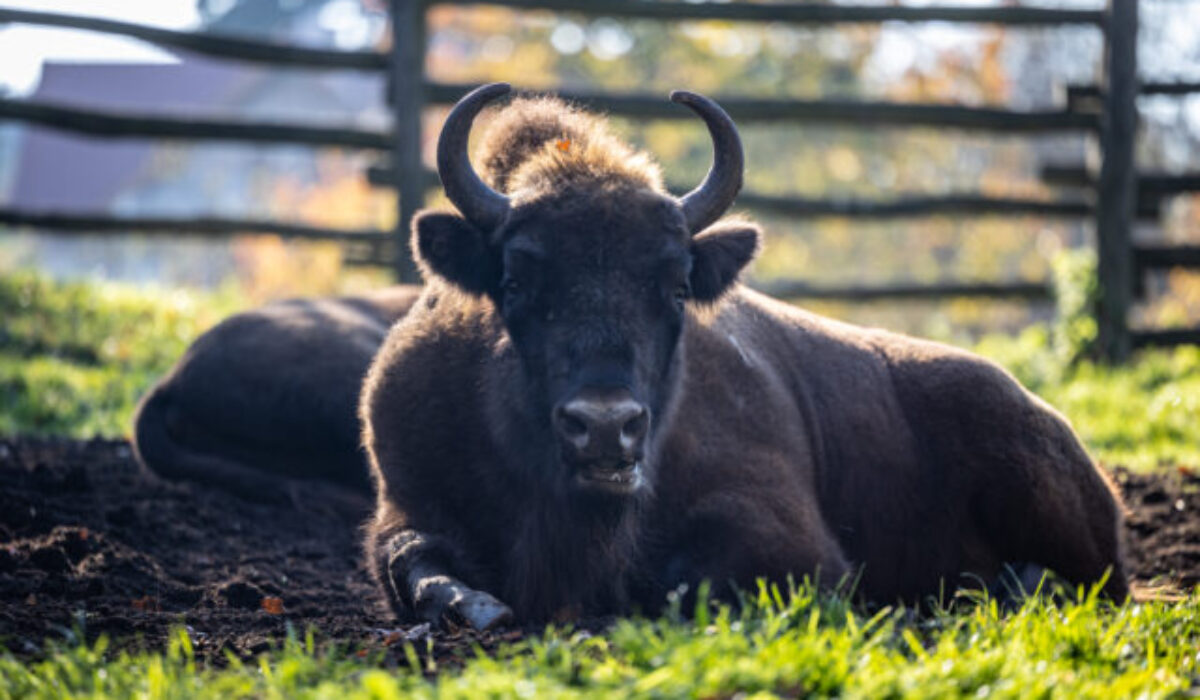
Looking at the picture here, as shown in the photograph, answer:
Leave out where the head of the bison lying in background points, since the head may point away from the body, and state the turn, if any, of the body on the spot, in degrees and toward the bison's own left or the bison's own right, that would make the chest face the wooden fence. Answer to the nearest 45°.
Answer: approximately 45° to the bison's own left

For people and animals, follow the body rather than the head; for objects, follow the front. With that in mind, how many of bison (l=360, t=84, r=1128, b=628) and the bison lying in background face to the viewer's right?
1

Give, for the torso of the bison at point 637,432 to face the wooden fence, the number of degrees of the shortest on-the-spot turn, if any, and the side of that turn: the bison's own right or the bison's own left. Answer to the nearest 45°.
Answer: approximately 135° to the bison's own right

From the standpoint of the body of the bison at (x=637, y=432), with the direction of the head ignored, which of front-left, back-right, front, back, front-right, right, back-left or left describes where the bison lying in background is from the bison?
right

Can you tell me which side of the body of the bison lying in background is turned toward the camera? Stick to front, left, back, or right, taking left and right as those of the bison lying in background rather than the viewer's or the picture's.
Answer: right

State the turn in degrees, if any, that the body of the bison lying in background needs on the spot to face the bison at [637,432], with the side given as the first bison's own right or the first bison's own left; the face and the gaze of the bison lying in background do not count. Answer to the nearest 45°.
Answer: approximately 45° to the first bison's own right

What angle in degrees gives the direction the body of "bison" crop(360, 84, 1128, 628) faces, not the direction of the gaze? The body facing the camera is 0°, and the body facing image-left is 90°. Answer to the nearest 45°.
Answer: approximately 45°
